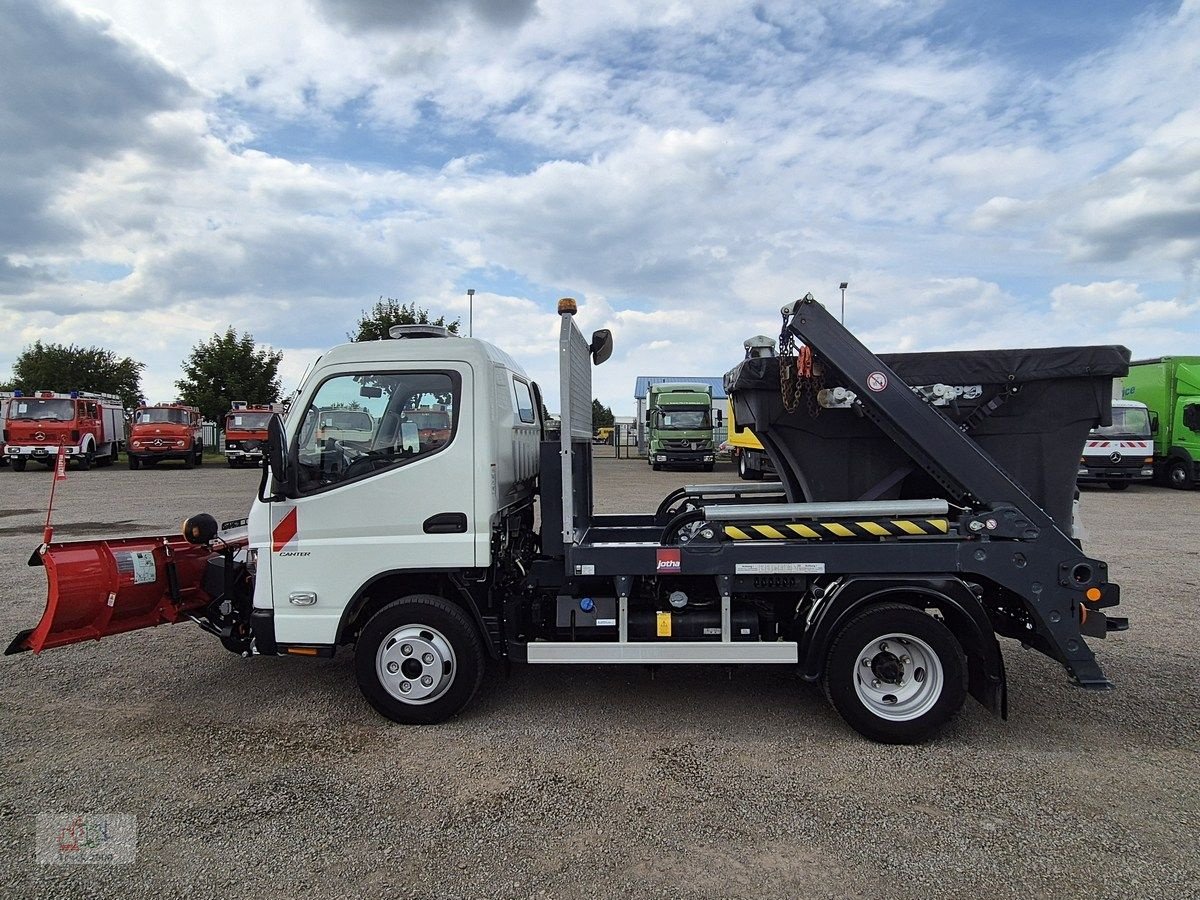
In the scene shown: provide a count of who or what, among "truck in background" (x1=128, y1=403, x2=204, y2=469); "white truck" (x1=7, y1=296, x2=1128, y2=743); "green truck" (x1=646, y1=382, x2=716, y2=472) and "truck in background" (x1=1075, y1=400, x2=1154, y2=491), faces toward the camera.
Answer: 3

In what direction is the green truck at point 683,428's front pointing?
toward the camera

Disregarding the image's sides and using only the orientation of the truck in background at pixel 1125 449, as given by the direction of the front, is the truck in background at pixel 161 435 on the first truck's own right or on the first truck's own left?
on the first truck's own right

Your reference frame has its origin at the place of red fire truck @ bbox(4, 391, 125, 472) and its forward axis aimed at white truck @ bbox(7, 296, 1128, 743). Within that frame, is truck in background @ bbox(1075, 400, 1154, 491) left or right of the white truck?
left

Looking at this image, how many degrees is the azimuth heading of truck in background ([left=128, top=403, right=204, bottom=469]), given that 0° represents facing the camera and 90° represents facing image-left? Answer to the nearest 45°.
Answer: approximately 0°

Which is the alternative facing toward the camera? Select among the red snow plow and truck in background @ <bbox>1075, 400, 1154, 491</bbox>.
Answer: the truck in background

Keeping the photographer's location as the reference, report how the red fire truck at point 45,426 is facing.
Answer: facing the viewer and to the left of the viewer

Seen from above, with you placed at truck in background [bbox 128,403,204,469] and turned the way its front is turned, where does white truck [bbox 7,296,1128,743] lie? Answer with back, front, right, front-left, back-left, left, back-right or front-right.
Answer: front

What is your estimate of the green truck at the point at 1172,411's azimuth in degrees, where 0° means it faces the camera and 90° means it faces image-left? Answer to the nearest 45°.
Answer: approximately 315°

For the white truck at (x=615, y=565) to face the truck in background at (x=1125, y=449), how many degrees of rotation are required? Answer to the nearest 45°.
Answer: approximately 135° to its right

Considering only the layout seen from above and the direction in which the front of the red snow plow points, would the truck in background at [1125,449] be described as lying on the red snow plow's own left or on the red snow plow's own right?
on the red snow plow's own right

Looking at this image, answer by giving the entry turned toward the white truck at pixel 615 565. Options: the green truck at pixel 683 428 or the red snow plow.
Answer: the green truck

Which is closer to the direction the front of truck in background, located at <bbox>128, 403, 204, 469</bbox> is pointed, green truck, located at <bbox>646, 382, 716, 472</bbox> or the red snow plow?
the red snow plow

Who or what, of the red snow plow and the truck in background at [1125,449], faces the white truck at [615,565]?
the truck in background

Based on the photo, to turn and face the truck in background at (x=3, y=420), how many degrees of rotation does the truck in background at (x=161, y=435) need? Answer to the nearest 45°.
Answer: approximately 90° to its right

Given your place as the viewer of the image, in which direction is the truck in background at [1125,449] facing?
facing the viewer

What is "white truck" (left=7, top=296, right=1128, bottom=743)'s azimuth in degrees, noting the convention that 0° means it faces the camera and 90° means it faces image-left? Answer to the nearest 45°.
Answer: approximately 90°

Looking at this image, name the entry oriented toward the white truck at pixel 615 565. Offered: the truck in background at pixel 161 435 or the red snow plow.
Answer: the truck in background

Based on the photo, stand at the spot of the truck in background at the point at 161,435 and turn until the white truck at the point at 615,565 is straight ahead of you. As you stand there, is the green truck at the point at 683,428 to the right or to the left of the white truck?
left
